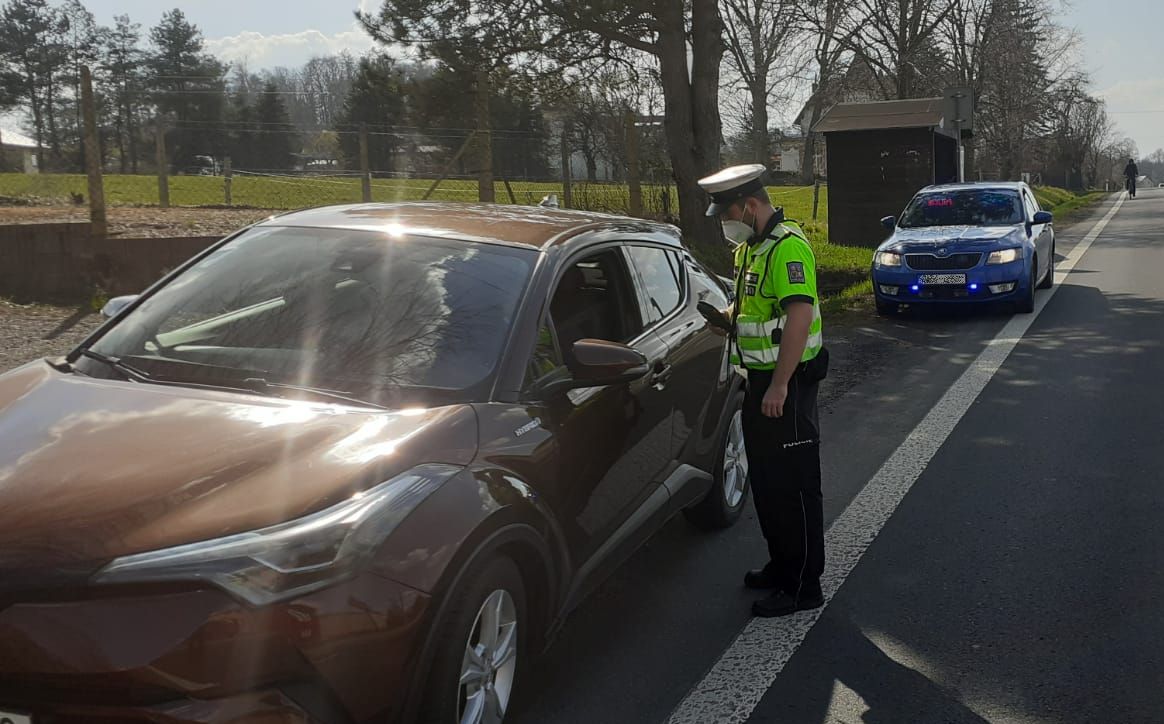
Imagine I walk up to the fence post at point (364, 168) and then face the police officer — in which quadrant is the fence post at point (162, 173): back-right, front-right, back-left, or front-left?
back-right

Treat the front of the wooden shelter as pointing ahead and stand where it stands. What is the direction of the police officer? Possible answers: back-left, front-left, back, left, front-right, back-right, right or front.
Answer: right

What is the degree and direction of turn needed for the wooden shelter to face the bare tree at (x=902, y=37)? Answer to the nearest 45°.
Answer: approximately 90° to its left

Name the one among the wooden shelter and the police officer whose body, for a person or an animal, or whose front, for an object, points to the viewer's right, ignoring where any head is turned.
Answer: the wooden shelter

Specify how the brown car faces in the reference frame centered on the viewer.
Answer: facing the viewer and to the left of the viewer

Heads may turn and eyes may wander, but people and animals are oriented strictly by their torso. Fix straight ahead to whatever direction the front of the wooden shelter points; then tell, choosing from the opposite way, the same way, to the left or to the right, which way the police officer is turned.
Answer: the opposite way

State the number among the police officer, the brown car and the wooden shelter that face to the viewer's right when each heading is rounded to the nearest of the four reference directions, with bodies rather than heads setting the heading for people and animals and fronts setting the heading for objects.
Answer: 1

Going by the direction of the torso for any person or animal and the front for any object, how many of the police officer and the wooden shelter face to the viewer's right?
1

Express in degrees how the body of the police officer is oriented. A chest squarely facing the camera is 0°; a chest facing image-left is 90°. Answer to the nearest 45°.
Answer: approximately 90°

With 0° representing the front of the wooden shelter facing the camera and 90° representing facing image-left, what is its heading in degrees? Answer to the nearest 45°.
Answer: approximately 270°

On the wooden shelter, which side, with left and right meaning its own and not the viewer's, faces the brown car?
right
